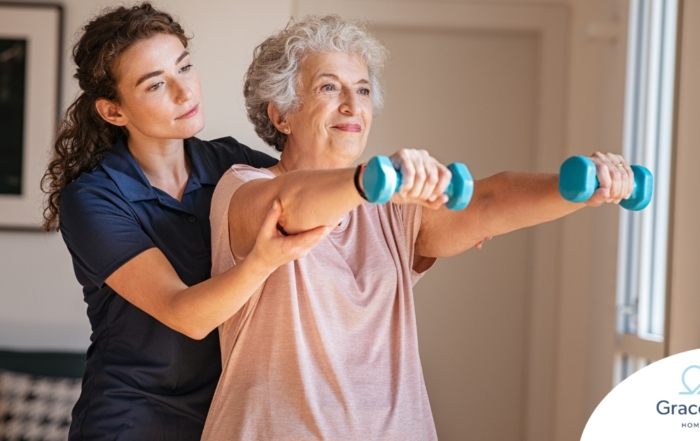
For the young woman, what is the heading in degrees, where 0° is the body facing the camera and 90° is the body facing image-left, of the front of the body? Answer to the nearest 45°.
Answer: approximately 315°

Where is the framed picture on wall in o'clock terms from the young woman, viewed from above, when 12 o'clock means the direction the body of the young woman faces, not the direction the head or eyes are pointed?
The framed picture on wall is roughly at 7 o'clock from the young woman.

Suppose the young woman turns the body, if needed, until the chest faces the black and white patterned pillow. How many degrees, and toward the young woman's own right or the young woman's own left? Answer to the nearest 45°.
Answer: approximately 135° to the young woman's own left

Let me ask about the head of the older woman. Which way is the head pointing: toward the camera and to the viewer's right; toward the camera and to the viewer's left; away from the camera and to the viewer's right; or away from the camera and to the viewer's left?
toward the camera and to the viewer's right

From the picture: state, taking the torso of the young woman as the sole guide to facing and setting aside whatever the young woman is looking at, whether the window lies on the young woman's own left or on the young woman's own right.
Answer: on the young woman's own left

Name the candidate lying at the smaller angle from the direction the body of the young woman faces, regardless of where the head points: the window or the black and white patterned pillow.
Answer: the window

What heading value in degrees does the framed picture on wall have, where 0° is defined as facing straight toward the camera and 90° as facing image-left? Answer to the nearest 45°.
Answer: approximately 0°
